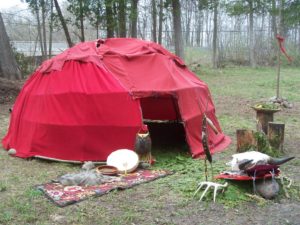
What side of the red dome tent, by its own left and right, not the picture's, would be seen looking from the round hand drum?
front

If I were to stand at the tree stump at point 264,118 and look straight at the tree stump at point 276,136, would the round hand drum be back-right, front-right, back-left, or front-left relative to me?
front-right

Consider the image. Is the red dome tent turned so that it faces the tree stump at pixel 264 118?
no

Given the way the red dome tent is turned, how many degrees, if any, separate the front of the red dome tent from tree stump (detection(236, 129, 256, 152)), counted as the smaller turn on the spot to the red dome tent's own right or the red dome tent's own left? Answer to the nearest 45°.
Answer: approximately 45° to the red dome tent's own left

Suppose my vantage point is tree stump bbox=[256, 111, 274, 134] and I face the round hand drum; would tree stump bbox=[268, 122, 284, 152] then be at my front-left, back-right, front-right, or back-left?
front-left

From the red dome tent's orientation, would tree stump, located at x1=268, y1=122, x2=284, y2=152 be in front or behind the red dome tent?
in front

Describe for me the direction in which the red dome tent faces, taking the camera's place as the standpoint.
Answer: facing the viewer and to the right of the viewer

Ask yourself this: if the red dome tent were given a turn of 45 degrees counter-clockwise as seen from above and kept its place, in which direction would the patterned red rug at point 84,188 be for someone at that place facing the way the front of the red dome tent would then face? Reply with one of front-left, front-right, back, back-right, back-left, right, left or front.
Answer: right

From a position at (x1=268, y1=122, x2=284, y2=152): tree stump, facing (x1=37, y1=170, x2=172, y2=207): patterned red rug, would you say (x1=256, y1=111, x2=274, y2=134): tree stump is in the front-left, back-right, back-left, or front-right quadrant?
back-right

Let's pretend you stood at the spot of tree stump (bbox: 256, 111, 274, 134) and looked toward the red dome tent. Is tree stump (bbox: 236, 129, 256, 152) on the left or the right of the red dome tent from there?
left
